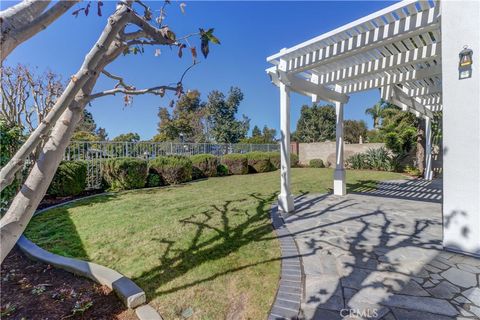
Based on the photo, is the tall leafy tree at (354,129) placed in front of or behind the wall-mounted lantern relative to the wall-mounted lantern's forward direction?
behind

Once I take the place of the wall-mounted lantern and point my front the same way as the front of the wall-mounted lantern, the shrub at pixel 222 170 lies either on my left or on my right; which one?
on my right

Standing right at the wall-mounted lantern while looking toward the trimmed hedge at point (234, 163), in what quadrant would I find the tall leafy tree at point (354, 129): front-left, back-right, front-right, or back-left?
front-right

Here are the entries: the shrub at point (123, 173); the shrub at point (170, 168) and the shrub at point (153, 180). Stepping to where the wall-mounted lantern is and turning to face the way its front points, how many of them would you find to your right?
3

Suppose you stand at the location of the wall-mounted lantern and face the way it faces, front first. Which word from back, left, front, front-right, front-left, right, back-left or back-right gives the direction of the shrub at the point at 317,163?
back-right

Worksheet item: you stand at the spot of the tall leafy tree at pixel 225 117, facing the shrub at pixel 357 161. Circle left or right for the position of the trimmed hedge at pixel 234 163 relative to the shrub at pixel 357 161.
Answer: right

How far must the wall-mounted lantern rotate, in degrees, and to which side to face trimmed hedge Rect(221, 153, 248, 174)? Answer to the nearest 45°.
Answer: approximately 135° to its right

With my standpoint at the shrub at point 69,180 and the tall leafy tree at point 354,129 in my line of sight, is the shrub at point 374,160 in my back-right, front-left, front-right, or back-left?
front-right

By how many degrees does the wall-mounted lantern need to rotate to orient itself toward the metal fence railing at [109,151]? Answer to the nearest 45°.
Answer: approximately 90° to its right

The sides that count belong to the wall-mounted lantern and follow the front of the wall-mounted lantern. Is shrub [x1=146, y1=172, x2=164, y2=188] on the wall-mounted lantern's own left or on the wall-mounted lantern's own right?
on the wall-mounted lantern's own right

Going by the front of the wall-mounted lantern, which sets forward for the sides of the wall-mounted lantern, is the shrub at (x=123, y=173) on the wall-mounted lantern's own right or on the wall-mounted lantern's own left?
on the wall-mounted lantern's own right

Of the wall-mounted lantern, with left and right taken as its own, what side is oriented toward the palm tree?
back

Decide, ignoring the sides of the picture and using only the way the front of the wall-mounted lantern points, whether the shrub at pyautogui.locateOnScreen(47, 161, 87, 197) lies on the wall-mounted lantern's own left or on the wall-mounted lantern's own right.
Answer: on the wall-mounted lantern's own right

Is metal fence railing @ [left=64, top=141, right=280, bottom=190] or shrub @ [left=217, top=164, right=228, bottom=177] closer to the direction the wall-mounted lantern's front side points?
the metal fence railing

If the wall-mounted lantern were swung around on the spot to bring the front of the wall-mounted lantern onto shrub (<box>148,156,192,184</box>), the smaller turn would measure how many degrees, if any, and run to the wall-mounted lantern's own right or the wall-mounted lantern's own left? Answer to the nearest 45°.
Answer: approximately 90° to the wall-mounted lantern's own right

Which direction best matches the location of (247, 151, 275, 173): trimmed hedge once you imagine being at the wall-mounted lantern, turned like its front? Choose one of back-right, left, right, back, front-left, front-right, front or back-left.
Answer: back-right

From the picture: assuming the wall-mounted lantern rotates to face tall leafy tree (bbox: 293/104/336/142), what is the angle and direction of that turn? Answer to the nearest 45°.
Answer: approximately 135° to its right

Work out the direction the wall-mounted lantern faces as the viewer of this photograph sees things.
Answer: facing the viewer
